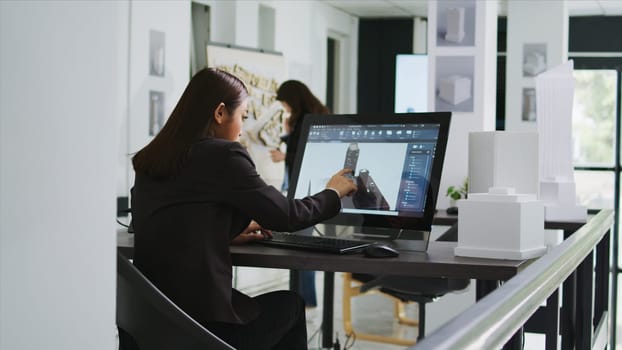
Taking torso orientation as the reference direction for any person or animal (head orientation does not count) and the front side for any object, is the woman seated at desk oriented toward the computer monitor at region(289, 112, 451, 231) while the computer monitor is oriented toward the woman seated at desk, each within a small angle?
yes

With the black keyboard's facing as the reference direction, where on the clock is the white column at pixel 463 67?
The white column is roughly at 5 o'clock from the black keyboard.

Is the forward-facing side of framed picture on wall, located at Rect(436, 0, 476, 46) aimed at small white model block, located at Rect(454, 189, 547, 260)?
yes

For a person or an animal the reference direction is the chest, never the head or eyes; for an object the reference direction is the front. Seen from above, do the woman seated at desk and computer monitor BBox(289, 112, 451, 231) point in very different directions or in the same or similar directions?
very different directions

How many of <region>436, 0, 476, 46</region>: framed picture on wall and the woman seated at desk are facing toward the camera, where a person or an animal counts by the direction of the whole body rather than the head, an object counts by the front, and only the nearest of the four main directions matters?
1

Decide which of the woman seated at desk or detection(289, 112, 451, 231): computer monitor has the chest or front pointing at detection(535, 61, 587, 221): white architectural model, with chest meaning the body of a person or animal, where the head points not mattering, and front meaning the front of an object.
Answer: the woman seated at desk

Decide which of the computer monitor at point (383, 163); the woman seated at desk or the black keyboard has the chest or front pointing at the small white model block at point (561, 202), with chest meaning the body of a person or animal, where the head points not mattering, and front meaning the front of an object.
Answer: the woman seated at desk

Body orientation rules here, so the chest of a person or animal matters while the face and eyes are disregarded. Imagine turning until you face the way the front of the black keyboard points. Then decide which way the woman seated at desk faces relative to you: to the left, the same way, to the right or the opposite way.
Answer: the opposite way

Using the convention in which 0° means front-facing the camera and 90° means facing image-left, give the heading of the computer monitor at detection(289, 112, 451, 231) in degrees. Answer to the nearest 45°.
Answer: approximately 45°

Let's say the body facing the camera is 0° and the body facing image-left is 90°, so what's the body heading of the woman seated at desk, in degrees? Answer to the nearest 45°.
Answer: approximately 225°
